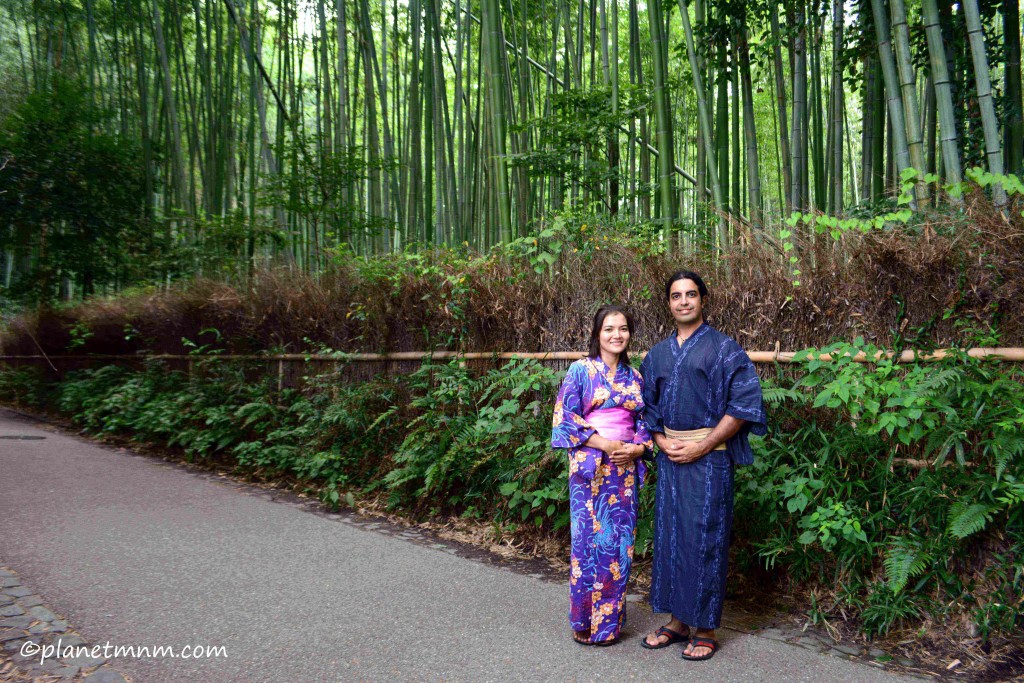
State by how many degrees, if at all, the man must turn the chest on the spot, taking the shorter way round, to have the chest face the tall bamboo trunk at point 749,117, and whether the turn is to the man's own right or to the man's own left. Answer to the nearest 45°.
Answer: approximately 135° to the man's own right

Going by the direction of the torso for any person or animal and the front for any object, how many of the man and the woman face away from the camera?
0

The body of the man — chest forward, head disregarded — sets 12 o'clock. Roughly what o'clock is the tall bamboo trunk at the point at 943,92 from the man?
The tall bamboo trunk is roughly at 6 o'clock from the man.

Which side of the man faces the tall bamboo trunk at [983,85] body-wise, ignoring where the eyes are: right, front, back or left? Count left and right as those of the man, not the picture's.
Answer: back

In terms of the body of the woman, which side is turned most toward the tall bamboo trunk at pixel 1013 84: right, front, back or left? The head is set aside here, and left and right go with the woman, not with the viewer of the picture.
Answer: left

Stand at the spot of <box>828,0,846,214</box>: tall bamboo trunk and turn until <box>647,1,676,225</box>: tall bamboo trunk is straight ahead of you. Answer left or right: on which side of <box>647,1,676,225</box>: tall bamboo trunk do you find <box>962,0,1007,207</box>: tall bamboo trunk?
left

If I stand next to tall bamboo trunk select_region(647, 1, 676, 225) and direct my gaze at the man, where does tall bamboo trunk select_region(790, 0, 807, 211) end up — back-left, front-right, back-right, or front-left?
back-left

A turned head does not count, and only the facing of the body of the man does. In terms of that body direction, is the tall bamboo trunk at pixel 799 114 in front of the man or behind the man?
behind

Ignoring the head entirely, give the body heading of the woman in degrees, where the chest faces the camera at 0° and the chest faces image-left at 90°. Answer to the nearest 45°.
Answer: approximately 315°

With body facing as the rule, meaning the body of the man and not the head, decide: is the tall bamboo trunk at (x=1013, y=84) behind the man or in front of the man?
behind

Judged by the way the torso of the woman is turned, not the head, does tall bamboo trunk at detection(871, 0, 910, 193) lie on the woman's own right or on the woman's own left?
on the woman's own left
